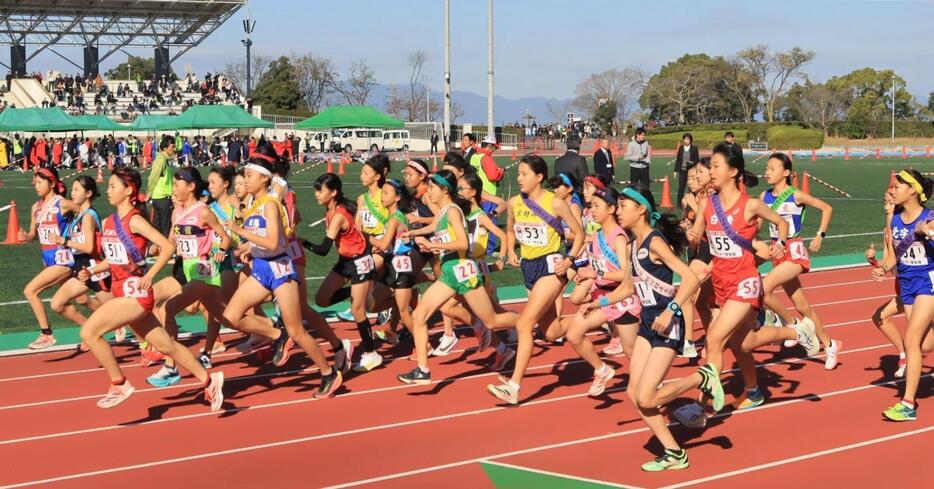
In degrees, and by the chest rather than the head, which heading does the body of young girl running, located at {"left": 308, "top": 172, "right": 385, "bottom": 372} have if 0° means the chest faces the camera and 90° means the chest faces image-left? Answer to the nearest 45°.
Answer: approximately 90°

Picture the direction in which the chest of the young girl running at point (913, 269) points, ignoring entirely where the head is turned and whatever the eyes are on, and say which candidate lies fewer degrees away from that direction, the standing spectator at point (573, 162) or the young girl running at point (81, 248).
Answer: the young girl running

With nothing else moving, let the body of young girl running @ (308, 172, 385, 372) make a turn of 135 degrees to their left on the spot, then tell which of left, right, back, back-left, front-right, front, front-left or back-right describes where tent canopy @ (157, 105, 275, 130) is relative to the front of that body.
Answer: back-left

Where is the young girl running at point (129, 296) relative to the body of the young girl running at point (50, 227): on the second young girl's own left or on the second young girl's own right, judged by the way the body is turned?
on the second young girl's own left

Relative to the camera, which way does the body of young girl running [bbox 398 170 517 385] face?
to the viewer's left

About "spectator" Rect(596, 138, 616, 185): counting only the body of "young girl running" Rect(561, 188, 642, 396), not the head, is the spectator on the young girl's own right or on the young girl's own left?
on the young girl's own right
